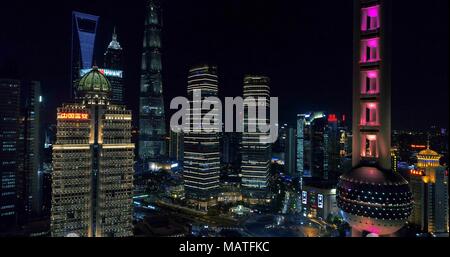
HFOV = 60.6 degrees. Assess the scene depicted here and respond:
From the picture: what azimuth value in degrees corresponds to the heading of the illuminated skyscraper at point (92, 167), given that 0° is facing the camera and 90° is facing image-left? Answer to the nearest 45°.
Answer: approximately 0°

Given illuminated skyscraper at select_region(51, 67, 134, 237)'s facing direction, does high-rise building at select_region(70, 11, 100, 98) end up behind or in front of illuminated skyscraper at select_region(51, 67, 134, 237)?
behind

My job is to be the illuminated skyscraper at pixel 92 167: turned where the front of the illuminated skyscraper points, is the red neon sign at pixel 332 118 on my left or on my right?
on my left

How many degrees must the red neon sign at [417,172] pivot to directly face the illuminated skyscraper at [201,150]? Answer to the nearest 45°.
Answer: approximately 45° to its right

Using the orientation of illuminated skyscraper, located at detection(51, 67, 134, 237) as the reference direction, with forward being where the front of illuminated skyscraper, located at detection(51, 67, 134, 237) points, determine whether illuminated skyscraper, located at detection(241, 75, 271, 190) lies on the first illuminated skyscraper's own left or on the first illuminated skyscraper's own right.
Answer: on the first illuminated skyscraper's own left

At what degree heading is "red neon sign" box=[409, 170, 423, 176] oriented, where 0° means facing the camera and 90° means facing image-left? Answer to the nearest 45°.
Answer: approximately 45°
